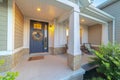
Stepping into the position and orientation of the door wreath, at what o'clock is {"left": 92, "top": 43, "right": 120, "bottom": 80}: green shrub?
The green shrub is roughly at 11 o'clock from the door wreath.

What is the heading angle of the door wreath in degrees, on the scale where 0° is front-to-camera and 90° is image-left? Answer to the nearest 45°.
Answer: approximately 0°
